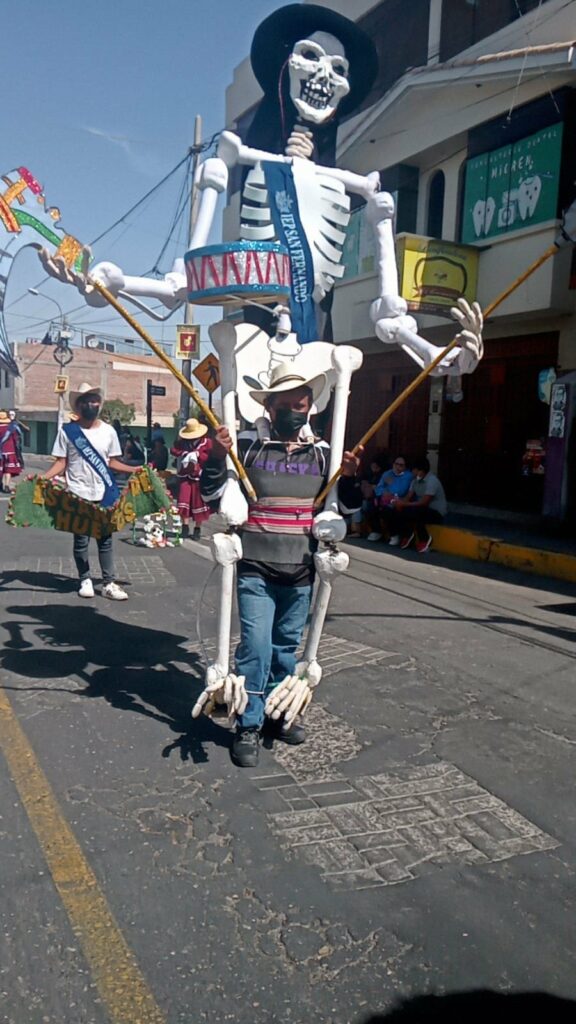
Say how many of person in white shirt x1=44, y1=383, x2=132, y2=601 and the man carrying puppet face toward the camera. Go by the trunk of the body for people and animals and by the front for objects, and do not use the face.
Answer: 2

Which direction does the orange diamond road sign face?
toward the camera

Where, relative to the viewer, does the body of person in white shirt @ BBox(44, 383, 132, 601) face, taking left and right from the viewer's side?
facing the viewer

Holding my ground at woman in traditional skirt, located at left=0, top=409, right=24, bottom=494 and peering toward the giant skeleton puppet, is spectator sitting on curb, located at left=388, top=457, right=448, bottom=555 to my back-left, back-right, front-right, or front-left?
front-left

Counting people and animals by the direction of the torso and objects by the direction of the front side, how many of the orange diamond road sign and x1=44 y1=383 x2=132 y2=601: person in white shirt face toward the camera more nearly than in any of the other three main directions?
2

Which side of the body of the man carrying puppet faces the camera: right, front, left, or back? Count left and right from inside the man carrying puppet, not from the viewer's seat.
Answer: front

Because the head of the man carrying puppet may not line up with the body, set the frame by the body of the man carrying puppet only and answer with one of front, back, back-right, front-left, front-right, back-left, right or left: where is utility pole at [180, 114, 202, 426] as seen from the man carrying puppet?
back

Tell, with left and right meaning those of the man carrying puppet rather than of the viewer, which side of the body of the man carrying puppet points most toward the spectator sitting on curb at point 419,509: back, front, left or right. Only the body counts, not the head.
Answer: back

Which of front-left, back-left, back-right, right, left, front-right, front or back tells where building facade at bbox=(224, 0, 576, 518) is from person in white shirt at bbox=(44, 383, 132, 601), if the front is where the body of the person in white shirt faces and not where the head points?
back-left

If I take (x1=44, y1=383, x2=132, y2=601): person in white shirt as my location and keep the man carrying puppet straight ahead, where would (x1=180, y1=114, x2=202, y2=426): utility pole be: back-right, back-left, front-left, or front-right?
back-left

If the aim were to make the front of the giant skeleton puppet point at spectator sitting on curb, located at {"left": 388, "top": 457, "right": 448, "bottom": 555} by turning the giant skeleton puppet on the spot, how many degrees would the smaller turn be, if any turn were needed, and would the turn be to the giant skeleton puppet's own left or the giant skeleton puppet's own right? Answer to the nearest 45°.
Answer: approximately 180°

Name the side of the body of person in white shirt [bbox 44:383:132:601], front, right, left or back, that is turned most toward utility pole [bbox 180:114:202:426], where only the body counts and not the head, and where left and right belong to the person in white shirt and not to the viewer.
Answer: back
